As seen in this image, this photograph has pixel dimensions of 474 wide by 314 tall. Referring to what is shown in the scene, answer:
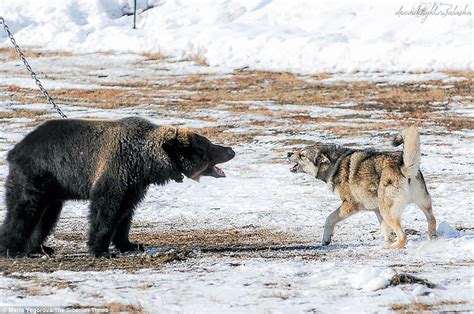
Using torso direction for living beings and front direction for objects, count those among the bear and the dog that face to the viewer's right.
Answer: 1

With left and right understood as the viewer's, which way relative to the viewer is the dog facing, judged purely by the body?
facing away from the viewer and to the left of the viewer

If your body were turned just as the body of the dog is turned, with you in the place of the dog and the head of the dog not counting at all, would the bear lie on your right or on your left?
on your left

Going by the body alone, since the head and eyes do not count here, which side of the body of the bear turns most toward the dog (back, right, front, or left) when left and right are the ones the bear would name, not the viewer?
front

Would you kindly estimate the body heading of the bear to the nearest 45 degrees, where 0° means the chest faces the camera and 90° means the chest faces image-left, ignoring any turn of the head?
approximately 270°
